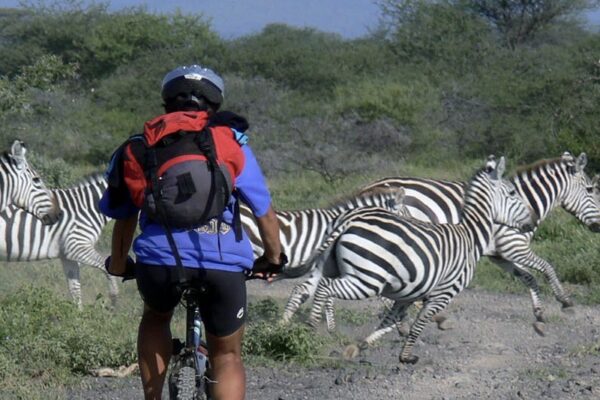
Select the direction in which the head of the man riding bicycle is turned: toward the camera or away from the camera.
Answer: away from the camera

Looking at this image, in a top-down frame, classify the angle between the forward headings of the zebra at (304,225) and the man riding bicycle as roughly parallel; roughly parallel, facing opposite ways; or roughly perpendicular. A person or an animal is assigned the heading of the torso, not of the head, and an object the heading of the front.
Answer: roughly perpendicular

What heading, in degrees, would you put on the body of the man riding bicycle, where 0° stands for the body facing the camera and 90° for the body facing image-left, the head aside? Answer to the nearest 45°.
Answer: approximately 180°

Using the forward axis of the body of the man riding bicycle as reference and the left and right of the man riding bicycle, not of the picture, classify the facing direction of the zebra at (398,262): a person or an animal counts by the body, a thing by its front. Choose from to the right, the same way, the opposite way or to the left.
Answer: to the right

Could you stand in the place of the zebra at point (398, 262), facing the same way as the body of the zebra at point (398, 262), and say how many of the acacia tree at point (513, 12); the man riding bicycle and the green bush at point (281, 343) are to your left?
1

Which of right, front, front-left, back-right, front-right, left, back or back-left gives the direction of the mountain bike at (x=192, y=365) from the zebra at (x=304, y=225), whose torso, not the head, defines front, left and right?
right

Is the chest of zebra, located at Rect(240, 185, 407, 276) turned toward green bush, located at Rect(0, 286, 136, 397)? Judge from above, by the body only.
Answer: no

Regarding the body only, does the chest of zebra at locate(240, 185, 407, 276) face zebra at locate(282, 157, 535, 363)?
no

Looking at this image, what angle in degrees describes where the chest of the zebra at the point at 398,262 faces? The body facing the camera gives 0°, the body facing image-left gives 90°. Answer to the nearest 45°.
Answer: approximately 270°

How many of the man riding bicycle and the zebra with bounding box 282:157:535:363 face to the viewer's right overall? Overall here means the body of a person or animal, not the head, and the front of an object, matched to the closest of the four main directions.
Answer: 1

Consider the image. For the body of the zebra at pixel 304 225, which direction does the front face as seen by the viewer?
to the viewer's right

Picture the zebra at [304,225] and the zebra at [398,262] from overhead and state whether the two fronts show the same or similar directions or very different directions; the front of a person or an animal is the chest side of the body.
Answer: same or similar directions

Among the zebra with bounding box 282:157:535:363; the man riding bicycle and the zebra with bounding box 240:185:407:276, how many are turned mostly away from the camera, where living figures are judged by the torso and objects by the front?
1

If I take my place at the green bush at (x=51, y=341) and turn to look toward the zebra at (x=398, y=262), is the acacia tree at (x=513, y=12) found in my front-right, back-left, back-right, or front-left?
front-left
